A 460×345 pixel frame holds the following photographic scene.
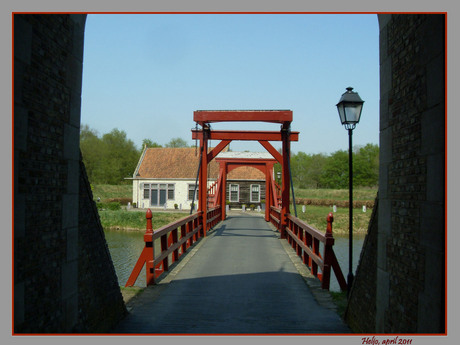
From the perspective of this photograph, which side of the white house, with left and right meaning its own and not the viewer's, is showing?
front

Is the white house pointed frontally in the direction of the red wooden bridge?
yes
